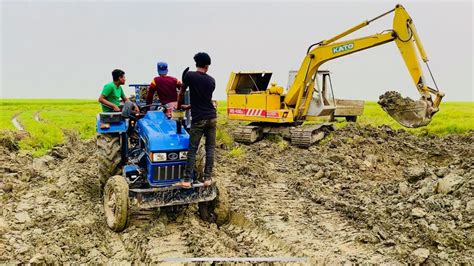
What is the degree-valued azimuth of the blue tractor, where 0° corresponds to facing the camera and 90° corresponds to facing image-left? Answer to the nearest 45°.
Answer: approximately 315°

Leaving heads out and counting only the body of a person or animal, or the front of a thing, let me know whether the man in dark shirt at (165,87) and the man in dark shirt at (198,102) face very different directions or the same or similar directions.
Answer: same or similar directions
